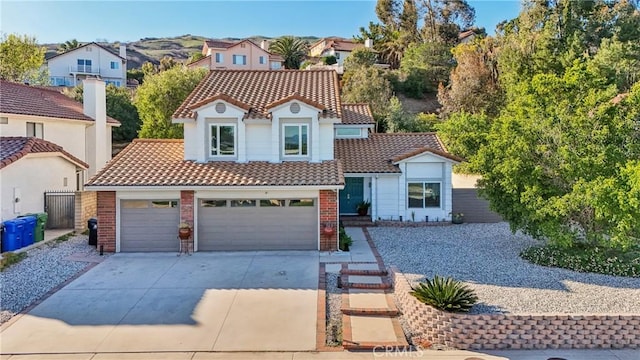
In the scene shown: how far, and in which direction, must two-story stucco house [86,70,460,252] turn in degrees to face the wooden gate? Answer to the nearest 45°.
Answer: approximately 90° to its right

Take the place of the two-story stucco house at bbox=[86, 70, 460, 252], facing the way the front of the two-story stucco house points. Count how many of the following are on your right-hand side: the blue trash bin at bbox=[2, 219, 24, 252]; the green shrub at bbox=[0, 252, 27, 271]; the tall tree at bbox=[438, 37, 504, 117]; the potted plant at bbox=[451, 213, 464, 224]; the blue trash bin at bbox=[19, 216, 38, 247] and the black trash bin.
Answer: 4

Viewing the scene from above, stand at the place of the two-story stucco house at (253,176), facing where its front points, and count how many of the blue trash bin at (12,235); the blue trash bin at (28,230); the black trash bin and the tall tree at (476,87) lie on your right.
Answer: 3

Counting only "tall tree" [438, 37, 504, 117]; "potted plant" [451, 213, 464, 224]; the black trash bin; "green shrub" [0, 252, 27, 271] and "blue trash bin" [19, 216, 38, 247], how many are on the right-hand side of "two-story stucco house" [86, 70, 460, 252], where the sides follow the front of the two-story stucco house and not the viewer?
3

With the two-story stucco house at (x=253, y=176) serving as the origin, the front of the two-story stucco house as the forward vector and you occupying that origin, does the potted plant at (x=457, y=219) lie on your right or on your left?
on your left

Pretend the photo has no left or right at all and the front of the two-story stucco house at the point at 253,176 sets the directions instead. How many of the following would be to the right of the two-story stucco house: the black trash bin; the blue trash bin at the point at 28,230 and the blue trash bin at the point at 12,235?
3

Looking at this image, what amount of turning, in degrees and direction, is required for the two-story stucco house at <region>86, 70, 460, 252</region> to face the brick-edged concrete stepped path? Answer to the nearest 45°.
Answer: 0° — it already faces it

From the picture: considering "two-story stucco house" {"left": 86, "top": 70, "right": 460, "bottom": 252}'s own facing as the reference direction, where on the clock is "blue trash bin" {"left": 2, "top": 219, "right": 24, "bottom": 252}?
The blue trash bin is roughly at 3 o'clock from the two-story stucco house.

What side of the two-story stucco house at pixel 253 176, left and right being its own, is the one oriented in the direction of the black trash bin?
right

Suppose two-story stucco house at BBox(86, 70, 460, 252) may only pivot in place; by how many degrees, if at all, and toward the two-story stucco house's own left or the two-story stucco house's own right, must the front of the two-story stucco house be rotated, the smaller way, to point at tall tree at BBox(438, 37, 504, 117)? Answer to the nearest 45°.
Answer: approximately 135° to the two-story stucco house's own left

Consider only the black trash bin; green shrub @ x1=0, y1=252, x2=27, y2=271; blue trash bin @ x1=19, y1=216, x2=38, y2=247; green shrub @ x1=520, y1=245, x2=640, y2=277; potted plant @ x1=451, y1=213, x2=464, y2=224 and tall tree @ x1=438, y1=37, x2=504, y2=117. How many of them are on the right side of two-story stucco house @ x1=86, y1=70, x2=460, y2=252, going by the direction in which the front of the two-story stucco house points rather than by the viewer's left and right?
3

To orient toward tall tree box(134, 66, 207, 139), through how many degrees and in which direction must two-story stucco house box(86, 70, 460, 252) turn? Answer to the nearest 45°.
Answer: approximately 135° to its right

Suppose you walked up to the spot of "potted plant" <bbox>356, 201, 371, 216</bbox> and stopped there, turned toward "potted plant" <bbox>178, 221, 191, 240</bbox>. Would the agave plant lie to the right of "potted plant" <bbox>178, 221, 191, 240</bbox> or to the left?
left

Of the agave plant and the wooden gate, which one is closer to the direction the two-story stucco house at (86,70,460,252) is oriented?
the agave plant

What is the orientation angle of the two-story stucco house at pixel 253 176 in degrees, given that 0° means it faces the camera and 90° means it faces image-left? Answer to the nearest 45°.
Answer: approximately 0°
